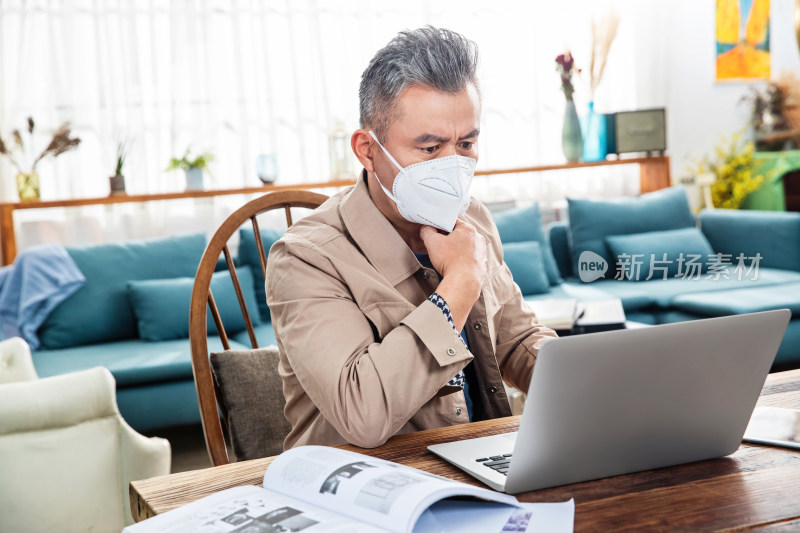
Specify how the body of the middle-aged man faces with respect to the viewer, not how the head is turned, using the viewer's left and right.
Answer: facing the viewer and to the right of the viewer

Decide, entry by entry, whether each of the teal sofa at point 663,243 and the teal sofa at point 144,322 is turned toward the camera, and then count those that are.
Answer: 2

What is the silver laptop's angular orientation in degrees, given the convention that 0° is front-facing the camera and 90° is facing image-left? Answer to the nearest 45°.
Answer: approximately 135°

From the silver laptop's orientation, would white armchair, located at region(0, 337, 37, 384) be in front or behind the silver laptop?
in front

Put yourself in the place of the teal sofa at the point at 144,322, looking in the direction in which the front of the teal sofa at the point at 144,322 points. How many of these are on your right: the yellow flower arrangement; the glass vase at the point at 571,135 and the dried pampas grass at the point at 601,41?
0

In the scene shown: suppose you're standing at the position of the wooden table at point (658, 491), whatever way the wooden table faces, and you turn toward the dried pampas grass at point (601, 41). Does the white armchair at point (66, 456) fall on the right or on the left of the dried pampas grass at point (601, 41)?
left

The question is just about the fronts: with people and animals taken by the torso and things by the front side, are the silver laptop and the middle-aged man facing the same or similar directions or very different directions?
very different directions

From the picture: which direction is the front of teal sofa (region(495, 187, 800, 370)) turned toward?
toward the camera

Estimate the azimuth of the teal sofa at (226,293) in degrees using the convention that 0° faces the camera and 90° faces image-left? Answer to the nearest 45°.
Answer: approximately 0°

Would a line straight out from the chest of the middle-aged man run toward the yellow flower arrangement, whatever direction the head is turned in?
no

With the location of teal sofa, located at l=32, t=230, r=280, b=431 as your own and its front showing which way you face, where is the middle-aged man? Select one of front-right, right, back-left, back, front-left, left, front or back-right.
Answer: front

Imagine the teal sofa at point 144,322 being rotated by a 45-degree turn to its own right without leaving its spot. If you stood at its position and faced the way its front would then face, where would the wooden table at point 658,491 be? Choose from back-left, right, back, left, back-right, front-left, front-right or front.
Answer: front-left

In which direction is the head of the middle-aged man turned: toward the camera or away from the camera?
toward the camera

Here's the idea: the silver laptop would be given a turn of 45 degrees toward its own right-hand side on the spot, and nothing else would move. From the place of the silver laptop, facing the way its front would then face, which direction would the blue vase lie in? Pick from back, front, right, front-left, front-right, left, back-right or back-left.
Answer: front

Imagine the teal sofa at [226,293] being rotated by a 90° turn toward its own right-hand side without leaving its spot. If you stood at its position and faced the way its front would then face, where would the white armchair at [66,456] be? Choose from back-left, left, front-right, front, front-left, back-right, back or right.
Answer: left

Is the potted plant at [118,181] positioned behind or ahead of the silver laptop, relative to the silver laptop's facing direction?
ahead

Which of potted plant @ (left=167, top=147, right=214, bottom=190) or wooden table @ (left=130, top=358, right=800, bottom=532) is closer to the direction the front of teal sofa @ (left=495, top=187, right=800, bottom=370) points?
the wooden table

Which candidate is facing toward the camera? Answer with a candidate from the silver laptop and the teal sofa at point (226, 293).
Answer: the teal sofa

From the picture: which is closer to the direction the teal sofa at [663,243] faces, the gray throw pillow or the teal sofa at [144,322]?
the gray throw pillow

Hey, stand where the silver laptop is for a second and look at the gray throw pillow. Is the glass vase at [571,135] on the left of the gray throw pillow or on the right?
right
